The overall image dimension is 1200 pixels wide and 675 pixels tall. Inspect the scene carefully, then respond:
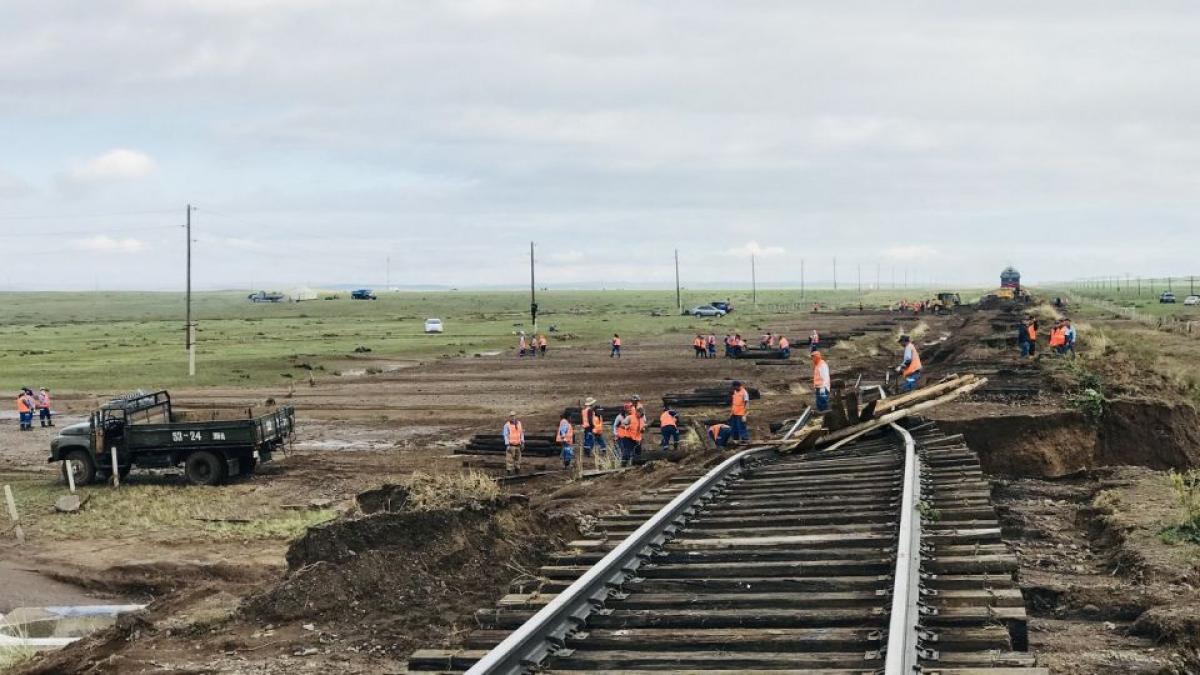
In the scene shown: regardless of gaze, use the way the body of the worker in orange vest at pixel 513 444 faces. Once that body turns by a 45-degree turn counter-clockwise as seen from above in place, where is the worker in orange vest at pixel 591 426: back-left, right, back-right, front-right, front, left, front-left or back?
left

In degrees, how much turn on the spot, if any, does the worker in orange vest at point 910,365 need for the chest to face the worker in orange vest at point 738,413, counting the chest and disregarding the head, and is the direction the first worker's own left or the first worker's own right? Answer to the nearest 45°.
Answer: approximately 45° to the first worker's own left

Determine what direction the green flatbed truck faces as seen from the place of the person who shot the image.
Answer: facing to the left of the viewer

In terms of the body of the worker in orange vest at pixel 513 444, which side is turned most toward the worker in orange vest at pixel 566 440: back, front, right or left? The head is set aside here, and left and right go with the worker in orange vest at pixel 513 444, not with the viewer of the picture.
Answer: left

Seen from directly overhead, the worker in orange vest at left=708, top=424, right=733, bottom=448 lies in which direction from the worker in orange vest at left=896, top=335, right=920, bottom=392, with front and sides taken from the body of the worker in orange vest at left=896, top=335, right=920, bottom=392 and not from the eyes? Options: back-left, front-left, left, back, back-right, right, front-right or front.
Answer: front-left

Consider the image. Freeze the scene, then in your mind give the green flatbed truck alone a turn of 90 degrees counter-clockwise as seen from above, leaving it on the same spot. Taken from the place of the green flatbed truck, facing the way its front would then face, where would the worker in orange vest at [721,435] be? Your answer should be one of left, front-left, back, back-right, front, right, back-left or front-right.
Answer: front-left

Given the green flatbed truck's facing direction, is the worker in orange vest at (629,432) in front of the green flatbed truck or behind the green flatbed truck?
behind

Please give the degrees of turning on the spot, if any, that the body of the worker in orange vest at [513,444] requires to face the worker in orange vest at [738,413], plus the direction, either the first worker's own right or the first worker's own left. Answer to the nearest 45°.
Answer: approximately 90° to the first worker's own left

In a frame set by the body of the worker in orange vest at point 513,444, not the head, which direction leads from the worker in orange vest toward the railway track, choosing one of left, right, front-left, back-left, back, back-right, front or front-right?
front

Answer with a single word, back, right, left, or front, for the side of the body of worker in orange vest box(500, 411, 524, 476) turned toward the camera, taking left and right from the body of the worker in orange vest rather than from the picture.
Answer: front

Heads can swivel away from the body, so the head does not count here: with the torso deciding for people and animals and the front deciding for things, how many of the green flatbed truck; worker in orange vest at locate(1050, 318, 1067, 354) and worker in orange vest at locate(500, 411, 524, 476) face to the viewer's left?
1

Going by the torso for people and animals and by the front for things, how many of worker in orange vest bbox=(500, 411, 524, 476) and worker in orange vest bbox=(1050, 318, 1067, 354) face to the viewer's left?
0

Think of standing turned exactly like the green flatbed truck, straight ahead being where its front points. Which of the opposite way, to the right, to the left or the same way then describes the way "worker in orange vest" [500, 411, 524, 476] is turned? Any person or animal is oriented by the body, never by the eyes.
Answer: to the left
